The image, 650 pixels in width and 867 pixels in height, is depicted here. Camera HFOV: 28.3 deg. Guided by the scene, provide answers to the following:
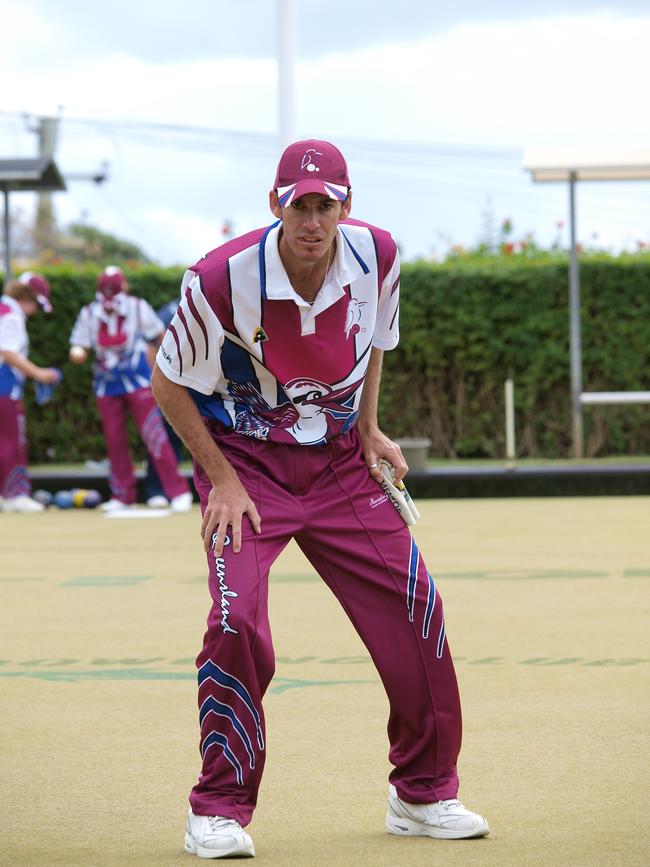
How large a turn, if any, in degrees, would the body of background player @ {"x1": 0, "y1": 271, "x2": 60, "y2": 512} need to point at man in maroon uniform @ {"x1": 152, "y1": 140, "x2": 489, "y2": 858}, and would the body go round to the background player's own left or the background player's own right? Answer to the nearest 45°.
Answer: approximately 90° to the background player's own right

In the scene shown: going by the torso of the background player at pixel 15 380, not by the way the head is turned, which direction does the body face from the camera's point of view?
to the viewer's right

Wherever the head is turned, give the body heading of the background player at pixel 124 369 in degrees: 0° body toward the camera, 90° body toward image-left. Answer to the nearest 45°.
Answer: approximately 0°

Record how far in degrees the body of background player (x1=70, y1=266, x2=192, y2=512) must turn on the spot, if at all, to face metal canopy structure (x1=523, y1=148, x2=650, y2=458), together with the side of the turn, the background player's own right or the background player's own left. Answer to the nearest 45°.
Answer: approximately 90° to the background player's own left

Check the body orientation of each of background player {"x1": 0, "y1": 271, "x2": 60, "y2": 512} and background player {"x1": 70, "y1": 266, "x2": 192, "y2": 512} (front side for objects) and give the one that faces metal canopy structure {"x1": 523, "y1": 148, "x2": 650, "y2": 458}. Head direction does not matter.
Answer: background player {"x1": 0, "y1": 271, "x2": 60, "y2": 512}

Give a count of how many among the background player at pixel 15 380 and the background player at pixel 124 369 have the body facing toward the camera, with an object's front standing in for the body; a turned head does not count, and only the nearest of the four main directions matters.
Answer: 1

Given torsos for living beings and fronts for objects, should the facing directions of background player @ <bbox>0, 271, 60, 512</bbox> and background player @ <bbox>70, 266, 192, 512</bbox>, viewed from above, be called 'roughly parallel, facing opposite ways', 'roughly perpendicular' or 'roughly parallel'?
roughly perpendicular

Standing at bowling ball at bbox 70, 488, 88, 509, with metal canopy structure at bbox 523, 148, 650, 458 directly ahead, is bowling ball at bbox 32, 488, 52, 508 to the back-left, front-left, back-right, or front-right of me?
back-left
